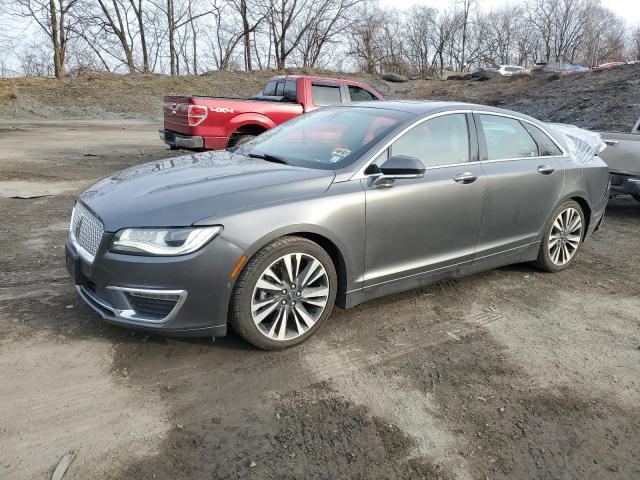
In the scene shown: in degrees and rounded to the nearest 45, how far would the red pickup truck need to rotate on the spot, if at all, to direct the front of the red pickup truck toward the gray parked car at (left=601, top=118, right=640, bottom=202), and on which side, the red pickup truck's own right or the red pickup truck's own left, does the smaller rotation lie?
approximately 90° to the red pickup truck's own right

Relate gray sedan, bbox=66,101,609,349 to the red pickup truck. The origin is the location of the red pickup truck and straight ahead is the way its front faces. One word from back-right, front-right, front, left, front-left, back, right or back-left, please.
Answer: back-right

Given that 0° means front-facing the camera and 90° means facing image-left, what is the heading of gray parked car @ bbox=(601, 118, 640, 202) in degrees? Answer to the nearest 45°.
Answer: approximately 225°

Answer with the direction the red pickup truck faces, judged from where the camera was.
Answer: facing away from the viewer and to the right of the viewer

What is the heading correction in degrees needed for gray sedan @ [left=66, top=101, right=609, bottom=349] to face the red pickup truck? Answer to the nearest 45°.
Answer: approximately 135° to its right

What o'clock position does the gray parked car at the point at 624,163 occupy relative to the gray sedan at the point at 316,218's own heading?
The gray parked car is roughly at 6 o'clock from the gray sedan.

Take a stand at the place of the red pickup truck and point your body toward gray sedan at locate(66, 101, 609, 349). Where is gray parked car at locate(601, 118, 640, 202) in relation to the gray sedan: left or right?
left

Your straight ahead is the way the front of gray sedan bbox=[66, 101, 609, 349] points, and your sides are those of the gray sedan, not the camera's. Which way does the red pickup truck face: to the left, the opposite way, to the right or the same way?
the opposite way

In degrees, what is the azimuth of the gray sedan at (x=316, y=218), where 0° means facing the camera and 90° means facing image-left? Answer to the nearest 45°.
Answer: approximately 45°

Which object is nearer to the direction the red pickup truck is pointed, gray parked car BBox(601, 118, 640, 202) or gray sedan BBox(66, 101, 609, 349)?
the gray parked car
